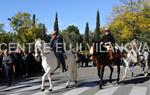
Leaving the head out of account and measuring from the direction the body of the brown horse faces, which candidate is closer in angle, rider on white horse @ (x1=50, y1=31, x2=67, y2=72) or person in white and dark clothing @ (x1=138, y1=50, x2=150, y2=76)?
the rider on white horse

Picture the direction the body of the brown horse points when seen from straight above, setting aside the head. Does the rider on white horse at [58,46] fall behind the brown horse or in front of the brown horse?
in front

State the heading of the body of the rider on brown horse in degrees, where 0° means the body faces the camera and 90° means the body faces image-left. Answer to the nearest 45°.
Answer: approximately 45°

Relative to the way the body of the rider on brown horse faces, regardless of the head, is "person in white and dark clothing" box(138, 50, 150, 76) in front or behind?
behind

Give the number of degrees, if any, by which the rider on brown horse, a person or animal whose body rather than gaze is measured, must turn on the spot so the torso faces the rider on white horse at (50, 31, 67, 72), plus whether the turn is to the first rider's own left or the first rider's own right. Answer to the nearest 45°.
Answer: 0° — they already face them

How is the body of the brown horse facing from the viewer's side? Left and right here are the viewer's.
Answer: facing the viewer and to the left of the viewer

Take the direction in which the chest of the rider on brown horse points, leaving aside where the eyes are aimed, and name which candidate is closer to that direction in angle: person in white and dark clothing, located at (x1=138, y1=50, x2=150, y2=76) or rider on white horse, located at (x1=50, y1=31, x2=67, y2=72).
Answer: the rider on white horse
